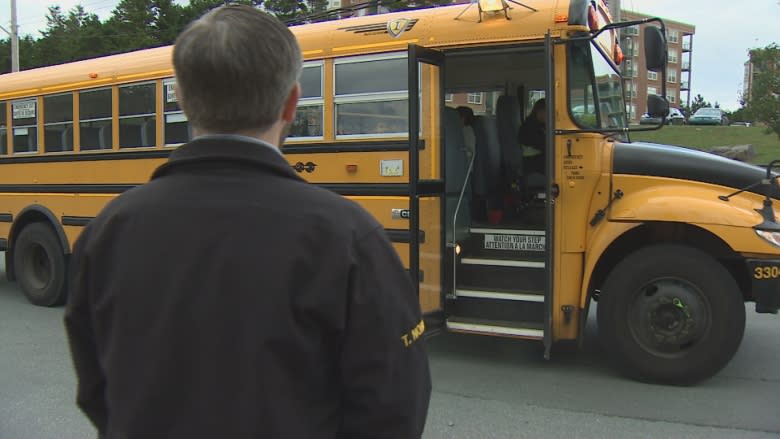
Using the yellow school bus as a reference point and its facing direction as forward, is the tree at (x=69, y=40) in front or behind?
behind

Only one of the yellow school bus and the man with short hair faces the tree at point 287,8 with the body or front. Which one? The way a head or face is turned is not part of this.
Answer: the man with short hair

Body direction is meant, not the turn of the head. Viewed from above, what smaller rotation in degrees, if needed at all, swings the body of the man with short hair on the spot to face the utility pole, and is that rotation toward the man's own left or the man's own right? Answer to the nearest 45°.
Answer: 0° — they already face it

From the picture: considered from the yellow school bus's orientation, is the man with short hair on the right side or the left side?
on its right

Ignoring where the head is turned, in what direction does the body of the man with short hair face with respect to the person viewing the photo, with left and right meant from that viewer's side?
facing away from the viewer

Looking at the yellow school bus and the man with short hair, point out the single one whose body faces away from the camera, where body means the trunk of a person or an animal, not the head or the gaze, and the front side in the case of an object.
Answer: the man with short hair

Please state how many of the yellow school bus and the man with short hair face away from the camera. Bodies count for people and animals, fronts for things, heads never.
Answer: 1

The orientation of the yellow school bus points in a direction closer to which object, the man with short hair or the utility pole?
the man with short hair

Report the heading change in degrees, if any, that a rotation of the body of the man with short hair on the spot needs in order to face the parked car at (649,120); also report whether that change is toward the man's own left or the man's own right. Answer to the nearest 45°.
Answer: approximately 45° to the man's own right
